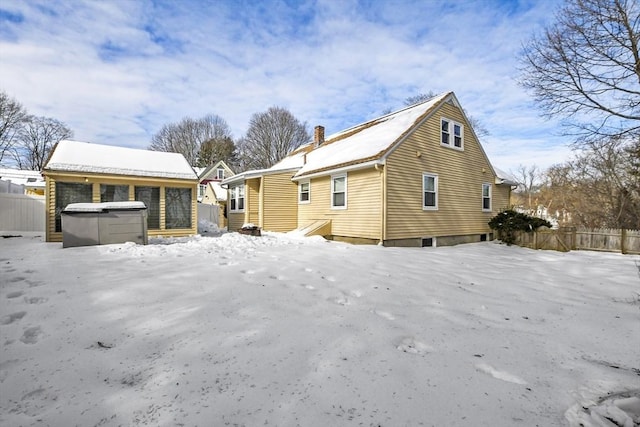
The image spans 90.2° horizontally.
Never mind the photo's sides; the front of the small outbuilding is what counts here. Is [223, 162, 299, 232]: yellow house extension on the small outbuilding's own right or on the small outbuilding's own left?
on the small outbuilding's own left

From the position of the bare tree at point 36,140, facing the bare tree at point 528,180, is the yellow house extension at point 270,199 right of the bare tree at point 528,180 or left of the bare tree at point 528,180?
right

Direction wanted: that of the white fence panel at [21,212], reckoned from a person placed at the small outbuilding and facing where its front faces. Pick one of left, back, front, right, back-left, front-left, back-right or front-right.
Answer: back-right

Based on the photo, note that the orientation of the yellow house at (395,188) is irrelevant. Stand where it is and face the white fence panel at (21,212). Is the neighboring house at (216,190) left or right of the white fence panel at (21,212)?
right

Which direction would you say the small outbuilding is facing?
toward the camera

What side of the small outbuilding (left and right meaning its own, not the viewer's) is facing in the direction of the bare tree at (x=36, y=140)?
back

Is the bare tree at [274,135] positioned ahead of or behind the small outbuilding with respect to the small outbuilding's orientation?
behind
